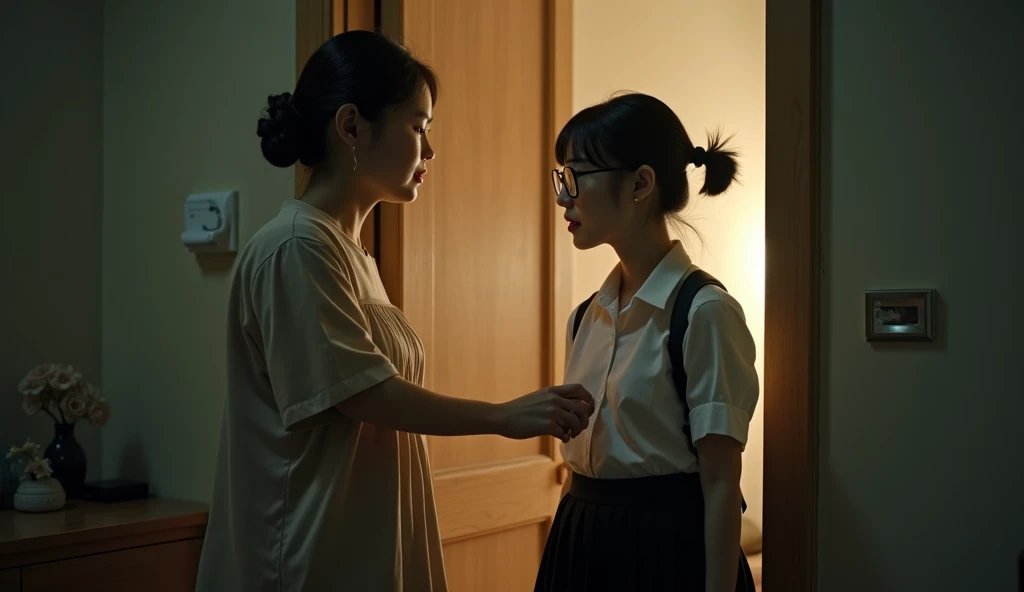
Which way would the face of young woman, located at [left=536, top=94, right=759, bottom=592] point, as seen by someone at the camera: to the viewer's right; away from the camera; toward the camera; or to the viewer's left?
to the viewer's left

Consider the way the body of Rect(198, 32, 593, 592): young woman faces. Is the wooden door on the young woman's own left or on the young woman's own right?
on the young woman's own left

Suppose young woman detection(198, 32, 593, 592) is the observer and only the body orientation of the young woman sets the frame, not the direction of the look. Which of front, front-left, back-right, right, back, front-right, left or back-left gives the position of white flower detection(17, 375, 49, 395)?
back-left

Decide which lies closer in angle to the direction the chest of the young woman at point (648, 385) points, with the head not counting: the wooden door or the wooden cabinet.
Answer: the wooden cabinet

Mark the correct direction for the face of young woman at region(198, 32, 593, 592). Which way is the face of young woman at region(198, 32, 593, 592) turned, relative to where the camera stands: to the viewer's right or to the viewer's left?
to the viewer's right

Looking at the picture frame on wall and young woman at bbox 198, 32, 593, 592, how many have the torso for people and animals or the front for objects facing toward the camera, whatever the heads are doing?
1

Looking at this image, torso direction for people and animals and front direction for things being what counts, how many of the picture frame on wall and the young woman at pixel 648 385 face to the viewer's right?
0

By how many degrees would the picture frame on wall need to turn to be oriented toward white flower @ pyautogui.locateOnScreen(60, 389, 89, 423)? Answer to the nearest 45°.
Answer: approximately 90° to its right

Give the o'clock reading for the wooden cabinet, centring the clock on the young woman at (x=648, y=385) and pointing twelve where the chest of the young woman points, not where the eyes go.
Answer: The wooden cabinet is roughly at 2 o'clock from the young woman.

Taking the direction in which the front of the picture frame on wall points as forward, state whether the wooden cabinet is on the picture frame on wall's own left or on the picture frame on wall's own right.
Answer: on the picture frame on wall's own right

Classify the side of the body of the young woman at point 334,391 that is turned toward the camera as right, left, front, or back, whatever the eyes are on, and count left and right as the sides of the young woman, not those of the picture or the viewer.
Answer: right

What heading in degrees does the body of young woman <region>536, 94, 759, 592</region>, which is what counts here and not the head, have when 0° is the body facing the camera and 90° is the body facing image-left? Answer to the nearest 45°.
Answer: approximately 45°

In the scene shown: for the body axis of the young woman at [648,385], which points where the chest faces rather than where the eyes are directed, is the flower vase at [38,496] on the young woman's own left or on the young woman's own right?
on the young woman's own right
